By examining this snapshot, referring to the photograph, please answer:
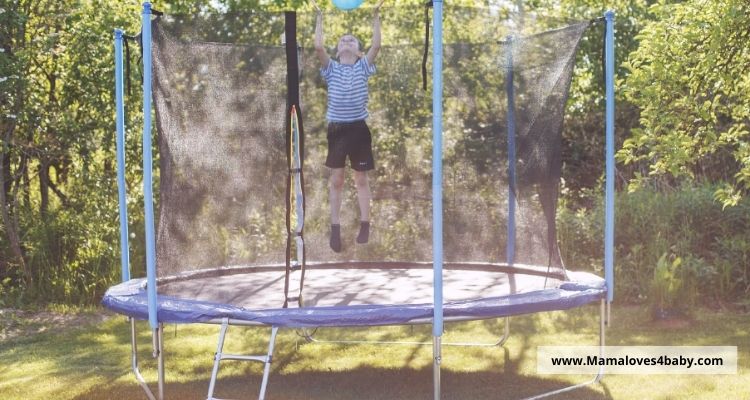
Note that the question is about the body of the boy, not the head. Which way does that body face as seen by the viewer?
toward the camera

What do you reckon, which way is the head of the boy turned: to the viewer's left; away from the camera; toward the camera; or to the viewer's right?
toward the camera

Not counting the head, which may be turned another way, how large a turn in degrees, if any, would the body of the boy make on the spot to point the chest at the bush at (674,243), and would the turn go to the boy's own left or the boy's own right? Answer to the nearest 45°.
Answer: approximately 135° to the boy's own left

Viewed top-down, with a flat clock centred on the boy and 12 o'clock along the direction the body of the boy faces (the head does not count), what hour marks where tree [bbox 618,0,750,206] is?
The tree is roughly at 8 o'clock from the boy.
